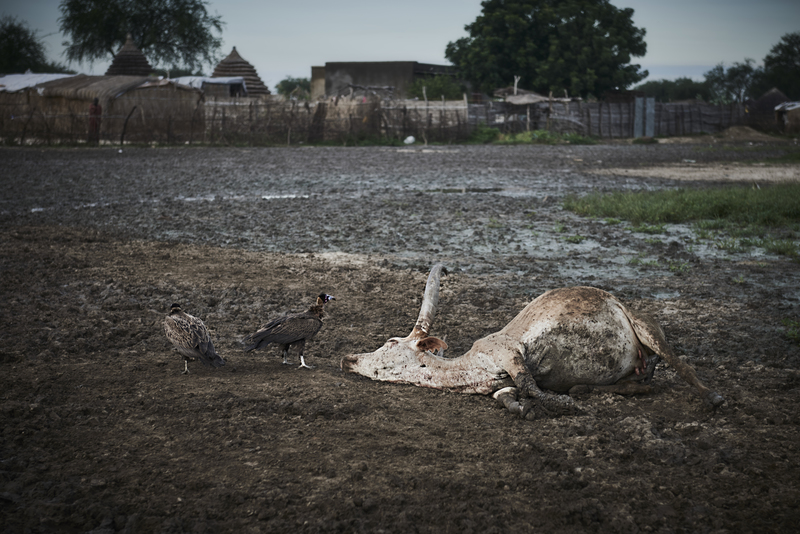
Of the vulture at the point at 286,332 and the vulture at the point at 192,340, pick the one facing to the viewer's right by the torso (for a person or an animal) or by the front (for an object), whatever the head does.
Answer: the vulture at the point at 286,332

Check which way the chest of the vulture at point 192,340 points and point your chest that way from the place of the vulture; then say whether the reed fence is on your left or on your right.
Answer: on your right

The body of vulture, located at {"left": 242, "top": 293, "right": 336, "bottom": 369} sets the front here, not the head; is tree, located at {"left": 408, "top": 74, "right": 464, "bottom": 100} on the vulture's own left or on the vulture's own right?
on the vulture's own left

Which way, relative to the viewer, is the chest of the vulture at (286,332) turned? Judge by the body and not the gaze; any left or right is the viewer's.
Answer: facing to the right of the viewer

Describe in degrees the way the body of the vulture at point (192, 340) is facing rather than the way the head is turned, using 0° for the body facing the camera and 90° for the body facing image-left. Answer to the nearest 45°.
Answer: approximately 90°

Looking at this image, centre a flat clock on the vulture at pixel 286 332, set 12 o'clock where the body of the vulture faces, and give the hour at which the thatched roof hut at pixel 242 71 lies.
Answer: The thatched roof hut is roughly at 9 o'clock from the vulture.

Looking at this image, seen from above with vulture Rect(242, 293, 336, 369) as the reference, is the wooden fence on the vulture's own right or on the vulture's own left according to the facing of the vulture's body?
on the vulture's own left

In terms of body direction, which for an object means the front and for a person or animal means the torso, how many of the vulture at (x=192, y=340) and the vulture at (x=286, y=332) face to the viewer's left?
1

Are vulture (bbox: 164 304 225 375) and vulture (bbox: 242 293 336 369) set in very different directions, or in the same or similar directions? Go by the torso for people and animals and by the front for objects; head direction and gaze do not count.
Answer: very different directions

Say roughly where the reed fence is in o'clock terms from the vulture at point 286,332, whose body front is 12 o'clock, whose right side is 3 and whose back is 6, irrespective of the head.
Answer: The reed fence is roughly at 9 o'clock from the vulture.
